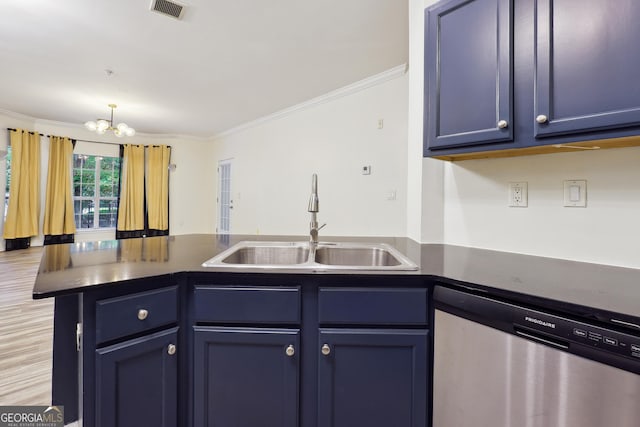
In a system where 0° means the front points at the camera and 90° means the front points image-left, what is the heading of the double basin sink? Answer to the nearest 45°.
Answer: approximately 0°

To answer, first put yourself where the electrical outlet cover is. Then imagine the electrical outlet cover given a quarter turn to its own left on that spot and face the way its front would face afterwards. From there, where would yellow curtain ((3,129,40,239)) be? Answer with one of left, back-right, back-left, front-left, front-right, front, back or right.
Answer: back

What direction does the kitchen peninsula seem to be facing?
toward the camera

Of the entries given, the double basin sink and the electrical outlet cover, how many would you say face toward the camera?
2

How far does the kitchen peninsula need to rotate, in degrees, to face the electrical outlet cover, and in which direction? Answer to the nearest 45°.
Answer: approximately 90° to its left

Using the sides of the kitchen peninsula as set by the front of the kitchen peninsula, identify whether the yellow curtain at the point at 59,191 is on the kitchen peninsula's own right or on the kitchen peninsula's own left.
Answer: on the kitchen peninsula's own right

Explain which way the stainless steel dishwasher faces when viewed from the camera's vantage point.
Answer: facing the viewer and to the left of the viewer

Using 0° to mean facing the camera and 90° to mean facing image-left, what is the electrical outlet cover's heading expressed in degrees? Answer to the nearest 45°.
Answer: approximately 0°

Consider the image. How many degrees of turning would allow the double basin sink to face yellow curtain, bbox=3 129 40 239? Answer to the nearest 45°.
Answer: approximately 135° to its right
